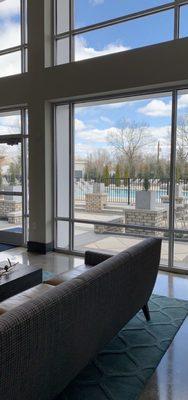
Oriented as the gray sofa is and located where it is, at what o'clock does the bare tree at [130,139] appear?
The bare tree is roughly at 2 o'clock from the gray sofa.

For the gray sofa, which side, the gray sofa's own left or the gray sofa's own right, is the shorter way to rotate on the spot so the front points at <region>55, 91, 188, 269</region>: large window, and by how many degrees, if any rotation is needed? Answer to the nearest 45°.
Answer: approximately 45° to the gray sofa's own right

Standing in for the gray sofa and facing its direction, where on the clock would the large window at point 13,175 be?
The large window is roughly at 1 o'clock from the gray sofa.

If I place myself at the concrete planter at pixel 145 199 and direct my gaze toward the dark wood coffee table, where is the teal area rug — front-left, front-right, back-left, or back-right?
front-left

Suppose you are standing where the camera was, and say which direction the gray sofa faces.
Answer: facing away from the viewer and to the left of the viewer

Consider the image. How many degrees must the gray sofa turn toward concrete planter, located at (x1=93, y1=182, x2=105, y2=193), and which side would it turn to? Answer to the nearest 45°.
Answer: approximately 45° to its right

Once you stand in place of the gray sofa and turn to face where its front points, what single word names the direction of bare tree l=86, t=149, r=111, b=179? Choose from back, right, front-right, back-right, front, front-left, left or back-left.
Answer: front-right

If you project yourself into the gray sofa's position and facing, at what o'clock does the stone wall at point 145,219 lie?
The stone wall is roughly at 2 o'clock from the gray sofa.

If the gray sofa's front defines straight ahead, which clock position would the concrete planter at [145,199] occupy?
The concrete planter is roughly at 2 o'clock from the gray sofa.
